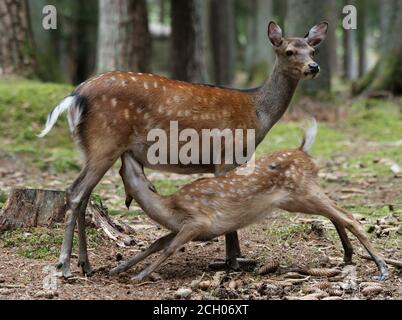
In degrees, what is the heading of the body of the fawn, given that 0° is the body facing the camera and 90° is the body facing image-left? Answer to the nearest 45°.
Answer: approximately 90°

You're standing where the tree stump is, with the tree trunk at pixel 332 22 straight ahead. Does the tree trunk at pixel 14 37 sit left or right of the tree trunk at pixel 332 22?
left

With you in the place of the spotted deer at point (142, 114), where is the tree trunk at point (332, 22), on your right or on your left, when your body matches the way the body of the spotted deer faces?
on your left

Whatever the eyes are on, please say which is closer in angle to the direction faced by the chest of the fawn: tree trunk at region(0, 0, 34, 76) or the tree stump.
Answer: the tree stump

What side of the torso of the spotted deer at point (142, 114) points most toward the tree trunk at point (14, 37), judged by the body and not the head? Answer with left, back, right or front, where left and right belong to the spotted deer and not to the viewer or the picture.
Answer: left

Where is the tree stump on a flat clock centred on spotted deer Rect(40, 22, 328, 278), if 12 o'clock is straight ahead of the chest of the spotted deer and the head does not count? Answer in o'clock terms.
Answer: The tree stump is roughly at 7 o'clock from the spotted deer.

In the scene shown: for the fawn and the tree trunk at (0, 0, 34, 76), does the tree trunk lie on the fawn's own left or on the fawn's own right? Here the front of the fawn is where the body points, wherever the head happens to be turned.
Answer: on the fawn's own right

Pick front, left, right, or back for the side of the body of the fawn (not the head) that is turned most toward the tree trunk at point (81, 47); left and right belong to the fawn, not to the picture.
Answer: right

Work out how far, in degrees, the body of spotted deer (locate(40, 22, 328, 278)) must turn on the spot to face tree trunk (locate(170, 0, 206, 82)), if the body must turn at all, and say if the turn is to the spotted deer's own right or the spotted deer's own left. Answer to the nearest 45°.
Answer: approximately 90° to the spotted deer's own left

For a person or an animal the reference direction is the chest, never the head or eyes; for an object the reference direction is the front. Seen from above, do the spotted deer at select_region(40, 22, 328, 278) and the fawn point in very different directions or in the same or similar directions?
very different directions

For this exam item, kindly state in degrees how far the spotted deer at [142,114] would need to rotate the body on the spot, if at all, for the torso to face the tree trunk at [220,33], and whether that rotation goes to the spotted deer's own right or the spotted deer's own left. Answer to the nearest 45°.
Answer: approximately 90° to the spotted deer's own left

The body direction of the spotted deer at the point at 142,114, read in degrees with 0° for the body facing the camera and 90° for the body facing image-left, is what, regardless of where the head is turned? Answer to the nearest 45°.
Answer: approximately 270°
